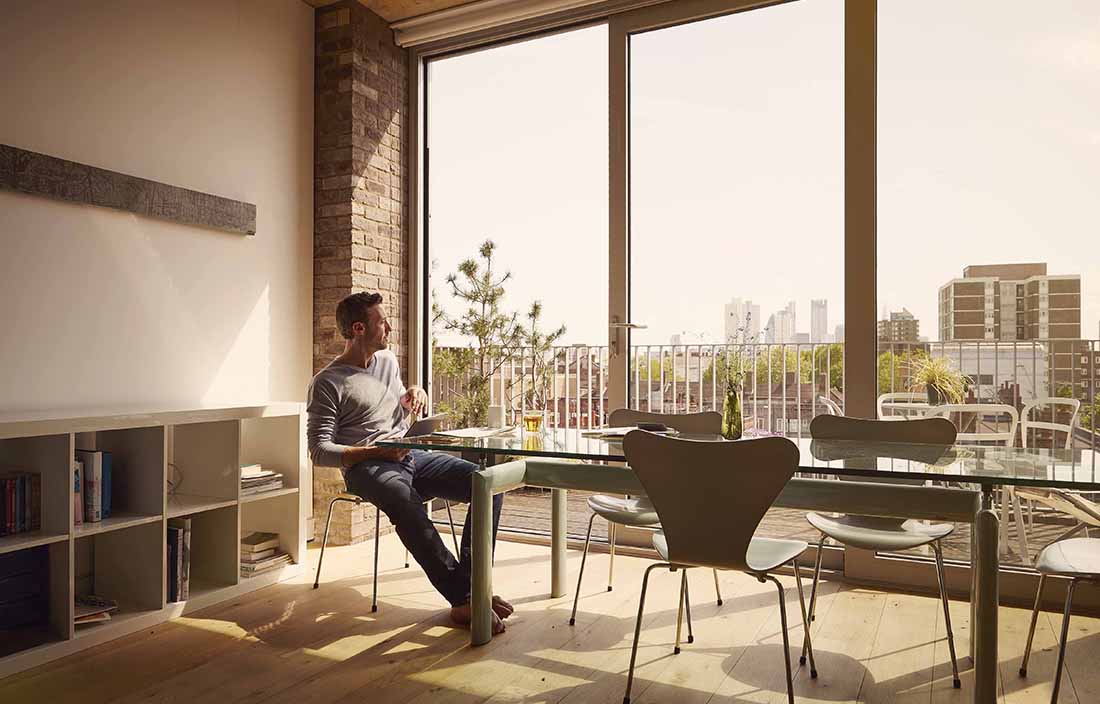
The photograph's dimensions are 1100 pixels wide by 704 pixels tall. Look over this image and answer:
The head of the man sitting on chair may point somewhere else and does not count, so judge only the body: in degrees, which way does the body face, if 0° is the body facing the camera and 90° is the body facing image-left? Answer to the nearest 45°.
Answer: approximately 315°

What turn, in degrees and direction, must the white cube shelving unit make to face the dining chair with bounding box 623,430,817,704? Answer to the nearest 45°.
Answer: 0° — it already faces it

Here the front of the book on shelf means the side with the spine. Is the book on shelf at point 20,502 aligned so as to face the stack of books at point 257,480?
no

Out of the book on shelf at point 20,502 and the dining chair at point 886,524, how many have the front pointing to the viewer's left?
0

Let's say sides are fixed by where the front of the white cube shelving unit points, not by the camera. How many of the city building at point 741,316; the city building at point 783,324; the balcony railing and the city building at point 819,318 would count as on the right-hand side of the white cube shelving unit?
0

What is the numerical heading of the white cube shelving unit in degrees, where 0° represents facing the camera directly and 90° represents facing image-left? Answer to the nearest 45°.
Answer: approximately 315°

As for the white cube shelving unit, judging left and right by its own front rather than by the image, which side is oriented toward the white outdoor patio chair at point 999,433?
front

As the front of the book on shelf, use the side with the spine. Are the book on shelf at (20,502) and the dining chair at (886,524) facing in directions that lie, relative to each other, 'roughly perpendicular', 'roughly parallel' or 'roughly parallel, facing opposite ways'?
roughly perpendicular

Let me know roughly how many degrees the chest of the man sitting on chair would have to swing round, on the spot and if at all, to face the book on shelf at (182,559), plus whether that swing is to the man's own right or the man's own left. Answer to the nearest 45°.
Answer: approximately 135° to the man's own right

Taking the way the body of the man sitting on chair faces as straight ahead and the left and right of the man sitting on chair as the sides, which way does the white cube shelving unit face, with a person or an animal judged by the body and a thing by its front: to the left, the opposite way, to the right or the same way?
the same way

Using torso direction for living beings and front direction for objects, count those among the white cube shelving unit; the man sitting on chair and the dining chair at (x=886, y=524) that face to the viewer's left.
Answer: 0

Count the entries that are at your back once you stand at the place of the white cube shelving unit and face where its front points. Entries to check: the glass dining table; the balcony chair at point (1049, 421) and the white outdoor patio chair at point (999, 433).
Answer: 0

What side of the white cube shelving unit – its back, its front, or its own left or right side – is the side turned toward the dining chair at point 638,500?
front
